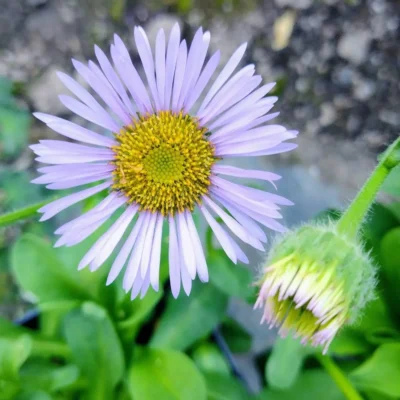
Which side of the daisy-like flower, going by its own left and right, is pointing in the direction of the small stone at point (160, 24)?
back

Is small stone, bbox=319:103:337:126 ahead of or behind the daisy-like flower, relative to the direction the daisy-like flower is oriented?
behind

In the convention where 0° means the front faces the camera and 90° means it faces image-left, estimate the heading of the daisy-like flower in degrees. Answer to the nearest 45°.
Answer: approximately 0°

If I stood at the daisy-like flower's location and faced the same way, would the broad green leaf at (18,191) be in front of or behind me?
behind

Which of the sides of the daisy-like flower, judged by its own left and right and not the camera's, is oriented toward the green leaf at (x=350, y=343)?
left

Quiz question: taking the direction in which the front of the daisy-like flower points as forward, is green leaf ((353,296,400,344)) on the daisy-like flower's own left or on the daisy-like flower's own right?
on the daisy-like flower's own left
